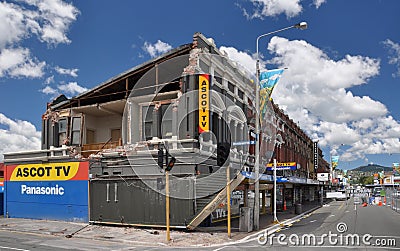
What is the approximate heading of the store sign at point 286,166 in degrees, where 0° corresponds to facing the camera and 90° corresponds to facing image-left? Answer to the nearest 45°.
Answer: approximately 0°

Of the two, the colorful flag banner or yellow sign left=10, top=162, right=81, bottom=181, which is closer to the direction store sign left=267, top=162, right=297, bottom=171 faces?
the colorful flag banner

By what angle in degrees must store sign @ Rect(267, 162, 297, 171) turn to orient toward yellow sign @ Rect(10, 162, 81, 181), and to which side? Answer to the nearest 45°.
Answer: approximately 90° to its right

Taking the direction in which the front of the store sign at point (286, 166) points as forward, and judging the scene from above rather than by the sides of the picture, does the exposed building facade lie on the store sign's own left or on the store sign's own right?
on the store sign's own right

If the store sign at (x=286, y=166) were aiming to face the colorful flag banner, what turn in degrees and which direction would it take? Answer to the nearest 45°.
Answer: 0° — it already faces it
